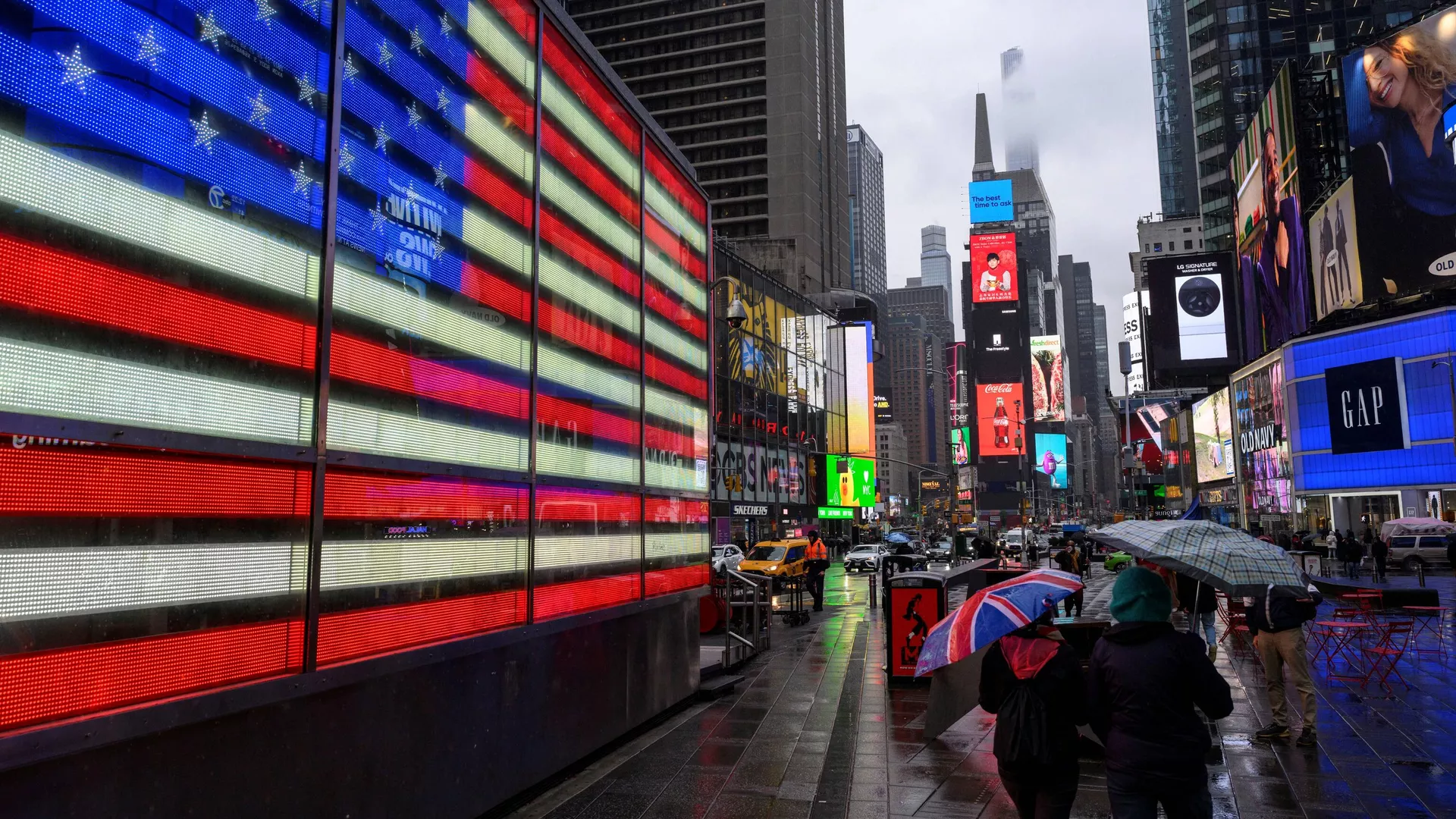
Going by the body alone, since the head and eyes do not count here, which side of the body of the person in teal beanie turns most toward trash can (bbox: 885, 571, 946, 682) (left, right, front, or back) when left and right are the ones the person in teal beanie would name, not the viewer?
front

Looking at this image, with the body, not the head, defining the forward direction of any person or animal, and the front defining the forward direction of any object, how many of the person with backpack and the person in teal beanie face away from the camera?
2

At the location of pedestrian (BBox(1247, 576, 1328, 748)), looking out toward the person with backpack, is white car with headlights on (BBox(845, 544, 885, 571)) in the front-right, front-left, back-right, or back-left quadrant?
back-right

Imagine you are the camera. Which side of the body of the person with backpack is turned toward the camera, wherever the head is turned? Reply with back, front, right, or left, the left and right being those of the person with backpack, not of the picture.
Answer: back

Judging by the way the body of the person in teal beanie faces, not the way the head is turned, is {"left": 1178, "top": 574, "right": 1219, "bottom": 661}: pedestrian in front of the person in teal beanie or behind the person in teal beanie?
in front

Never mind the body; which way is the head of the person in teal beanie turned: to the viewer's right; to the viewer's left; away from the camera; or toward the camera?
away from the camera

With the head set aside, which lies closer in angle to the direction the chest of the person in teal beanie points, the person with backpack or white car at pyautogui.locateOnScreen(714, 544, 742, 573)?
the white car

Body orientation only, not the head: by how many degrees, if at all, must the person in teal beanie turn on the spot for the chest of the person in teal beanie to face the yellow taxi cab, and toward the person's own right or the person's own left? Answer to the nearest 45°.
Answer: approximately 45° to the person's own left

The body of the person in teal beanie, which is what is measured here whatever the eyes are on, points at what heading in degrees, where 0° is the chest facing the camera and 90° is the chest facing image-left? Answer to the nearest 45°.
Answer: approximately 180°

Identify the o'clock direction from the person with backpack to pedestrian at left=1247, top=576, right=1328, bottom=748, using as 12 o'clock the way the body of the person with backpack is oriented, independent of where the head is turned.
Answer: The pedestrian is roughly at 1 o'clock from the person with backpack.
